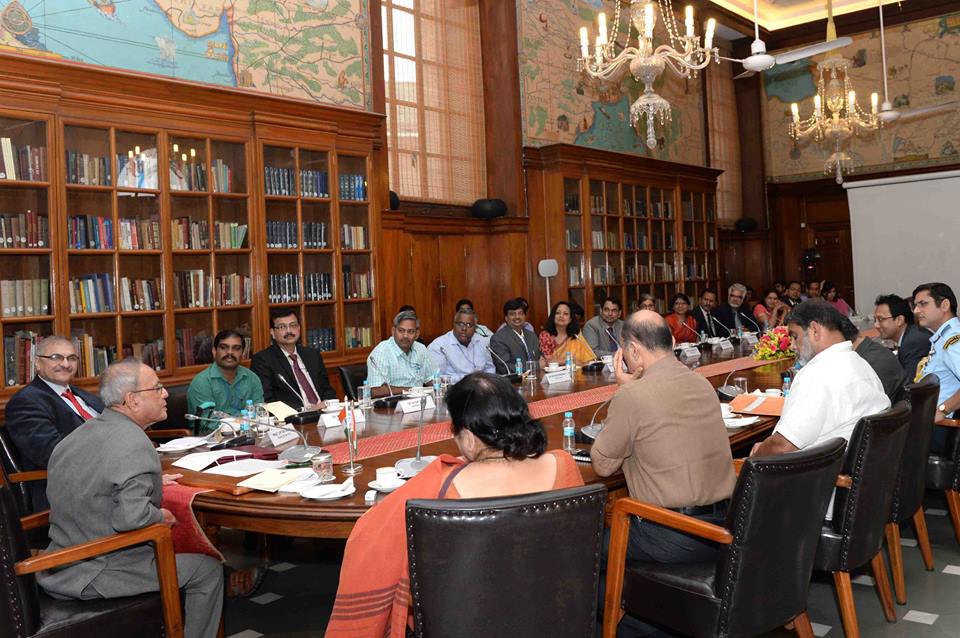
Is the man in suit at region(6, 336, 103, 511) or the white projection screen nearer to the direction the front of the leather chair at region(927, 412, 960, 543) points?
the man in suit

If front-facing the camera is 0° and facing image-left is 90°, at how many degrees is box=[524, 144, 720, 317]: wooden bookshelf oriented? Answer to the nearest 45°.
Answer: approximately 315°

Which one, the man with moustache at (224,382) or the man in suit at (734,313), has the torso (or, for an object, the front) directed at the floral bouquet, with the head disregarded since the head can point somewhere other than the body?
the man in suit

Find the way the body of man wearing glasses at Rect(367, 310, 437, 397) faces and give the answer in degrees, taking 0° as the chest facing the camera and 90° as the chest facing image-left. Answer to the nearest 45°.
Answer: approximately 315°

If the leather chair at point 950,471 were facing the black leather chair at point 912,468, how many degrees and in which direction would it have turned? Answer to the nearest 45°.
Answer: approximately 90° to its left

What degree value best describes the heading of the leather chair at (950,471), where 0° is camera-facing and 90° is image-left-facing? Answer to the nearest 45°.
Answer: approximately 90°

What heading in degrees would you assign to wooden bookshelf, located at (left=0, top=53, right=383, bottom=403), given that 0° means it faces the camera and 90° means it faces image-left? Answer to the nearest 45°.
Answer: approximately 315°

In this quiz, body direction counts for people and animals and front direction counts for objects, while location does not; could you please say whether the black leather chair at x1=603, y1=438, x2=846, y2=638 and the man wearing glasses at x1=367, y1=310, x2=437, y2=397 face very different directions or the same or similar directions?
very different directions

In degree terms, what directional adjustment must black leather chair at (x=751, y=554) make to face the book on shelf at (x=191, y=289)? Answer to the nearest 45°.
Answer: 0° — it already faces it

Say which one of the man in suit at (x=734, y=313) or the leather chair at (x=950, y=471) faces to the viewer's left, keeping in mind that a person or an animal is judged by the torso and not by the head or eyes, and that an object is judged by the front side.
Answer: the leather chair
